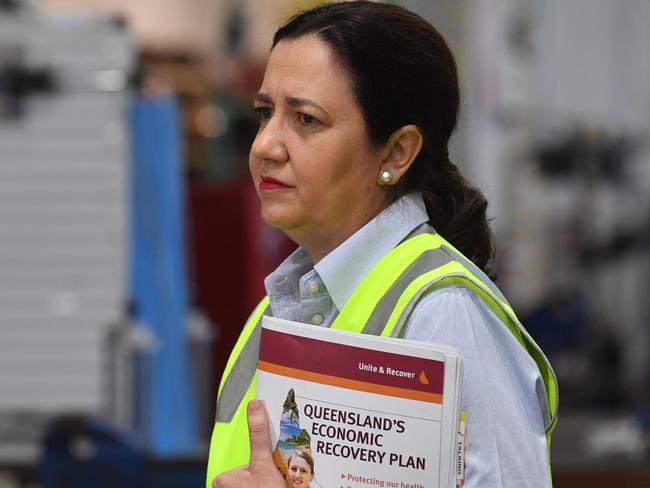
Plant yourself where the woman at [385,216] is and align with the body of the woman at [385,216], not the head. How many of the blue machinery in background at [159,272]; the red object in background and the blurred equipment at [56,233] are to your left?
0

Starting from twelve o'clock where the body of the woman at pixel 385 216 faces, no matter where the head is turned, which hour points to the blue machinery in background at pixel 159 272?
The blue machinery in background is roughly at 4 o'clock from the woman.

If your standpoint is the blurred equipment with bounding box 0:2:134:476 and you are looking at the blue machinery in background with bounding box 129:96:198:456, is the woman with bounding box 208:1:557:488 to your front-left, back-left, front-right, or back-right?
front-right

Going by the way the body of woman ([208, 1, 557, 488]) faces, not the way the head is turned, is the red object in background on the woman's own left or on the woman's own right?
on the woman's own right

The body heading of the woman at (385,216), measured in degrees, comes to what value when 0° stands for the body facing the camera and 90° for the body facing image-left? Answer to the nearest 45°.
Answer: approximately 45°

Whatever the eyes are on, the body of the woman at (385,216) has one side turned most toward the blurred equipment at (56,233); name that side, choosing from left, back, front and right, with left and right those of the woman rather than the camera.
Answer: right
